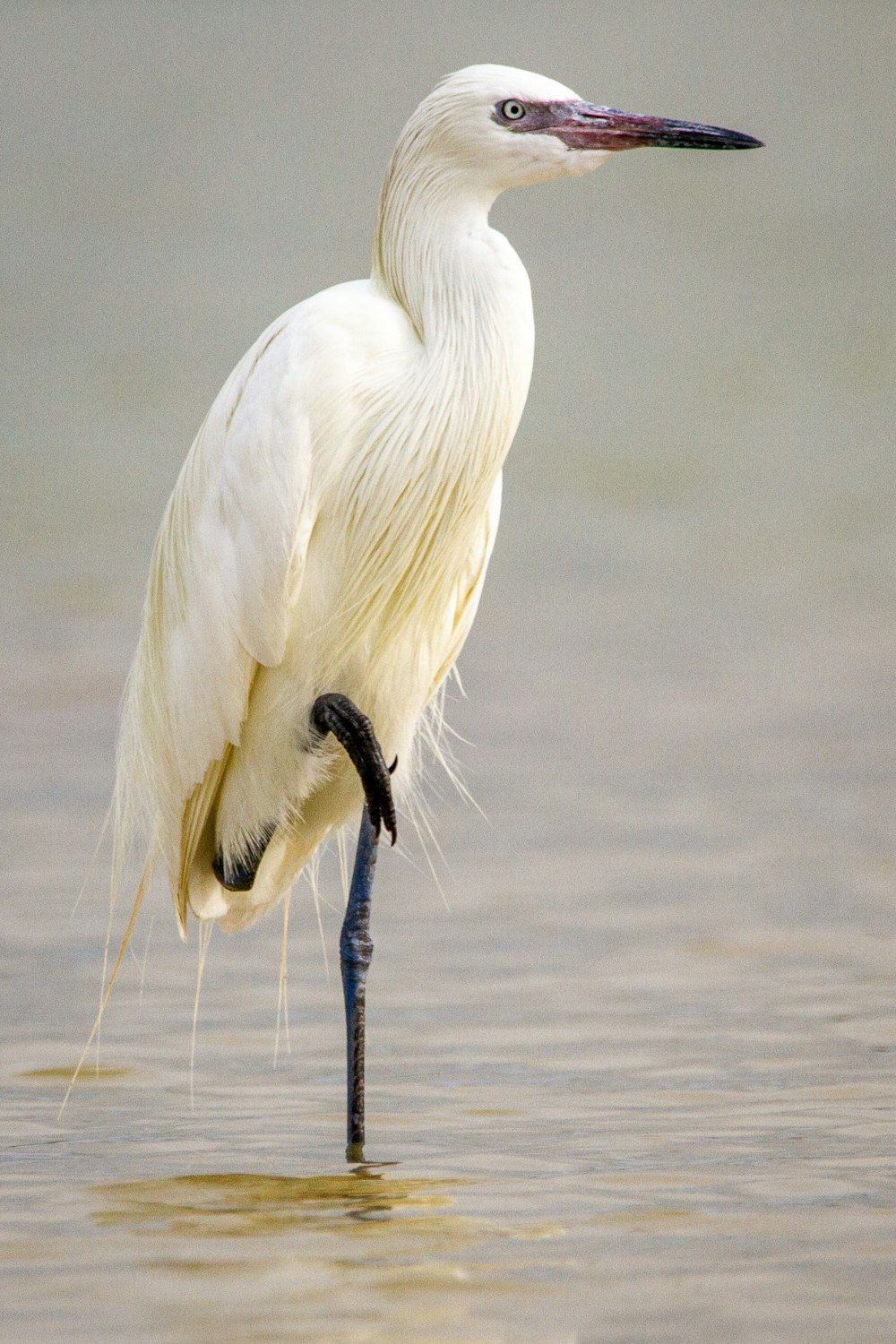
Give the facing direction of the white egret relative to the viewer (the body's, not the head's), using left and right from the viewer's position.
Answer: facing the viewer and to the right of the viewer
